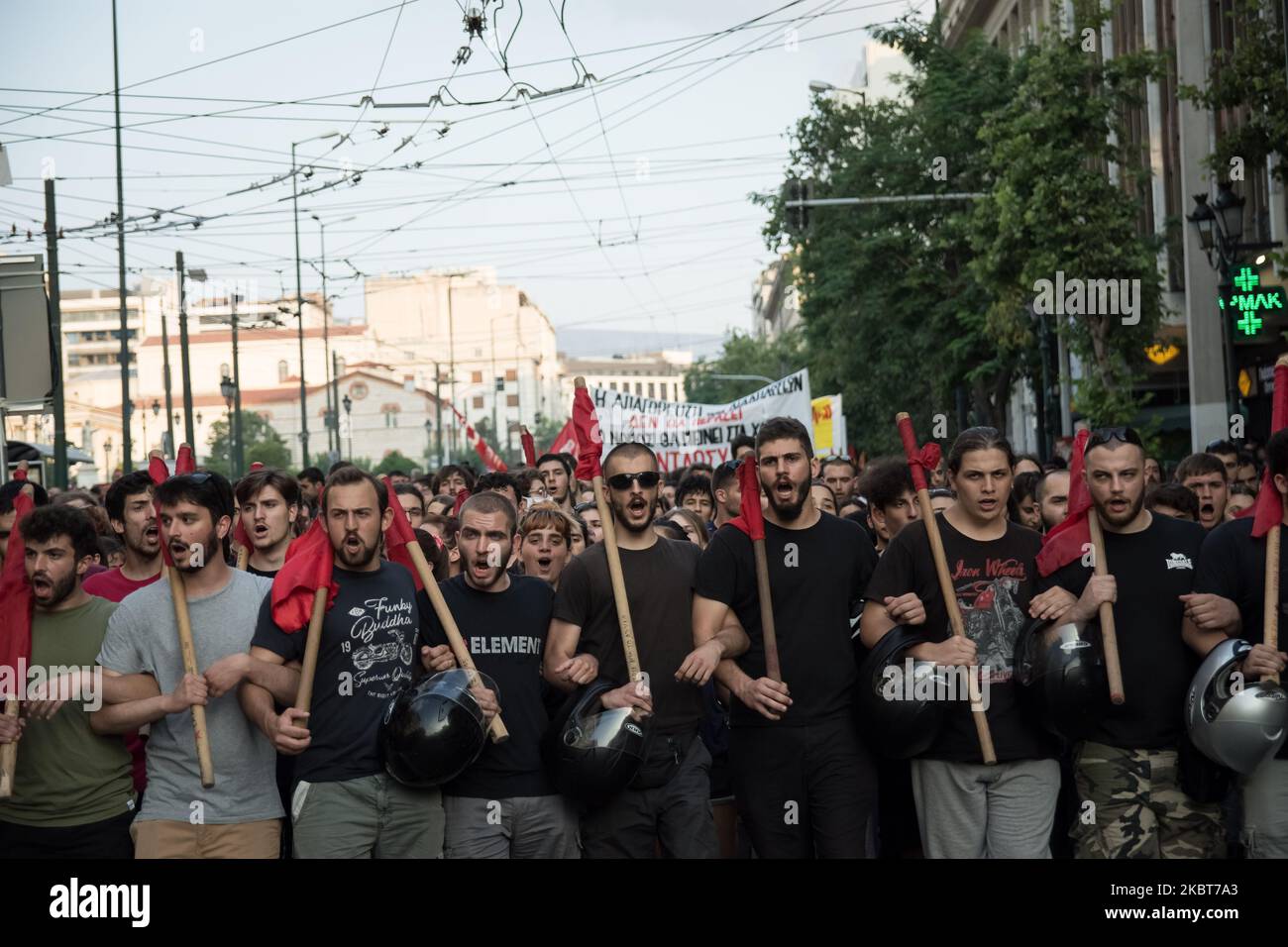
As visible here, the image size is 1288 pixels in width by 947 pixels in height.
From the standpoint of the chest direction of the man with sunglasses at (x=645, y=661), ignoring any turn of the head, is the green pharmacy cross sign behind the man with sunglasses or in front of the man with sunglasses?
behind

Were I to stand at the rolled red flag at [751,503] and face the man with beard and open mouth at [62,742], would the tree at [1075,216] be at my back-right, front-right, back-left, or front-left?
back-right

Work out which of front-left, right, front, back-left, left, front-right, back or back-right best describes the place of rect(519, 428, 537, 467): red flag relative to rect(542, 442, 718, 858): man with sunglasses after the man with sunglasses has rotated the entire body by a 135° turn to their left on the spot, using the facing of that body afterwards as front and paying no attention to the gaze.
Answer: front-left

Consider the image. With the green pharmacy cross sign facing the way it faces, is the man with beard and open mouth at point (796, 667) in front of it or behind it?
in front

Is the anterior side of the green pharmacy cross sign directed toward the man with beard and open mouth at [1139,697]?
yes

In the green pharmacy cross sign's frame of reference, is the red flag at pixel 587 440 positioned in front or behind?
in front

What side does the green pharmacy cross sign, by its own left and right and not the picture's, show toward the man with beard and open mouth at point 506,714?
front

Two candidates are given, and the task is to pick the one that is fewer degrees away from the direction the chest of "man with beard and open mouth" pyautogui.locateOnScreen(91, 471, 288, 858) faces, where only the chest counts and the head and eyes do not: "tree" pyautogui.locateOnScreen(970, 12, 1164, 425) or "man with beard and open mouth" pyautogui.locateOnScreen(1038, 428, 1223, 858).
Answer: the man with beard and open mouth

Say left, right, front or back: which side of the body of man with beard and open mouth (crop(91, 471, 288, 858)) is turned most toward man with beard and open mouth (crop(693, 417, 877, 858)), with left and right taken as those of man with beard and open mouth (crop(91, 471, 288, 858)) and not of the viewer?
left
